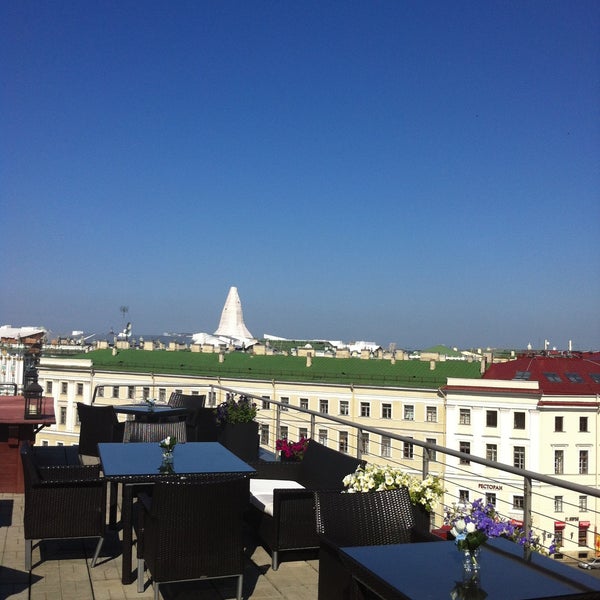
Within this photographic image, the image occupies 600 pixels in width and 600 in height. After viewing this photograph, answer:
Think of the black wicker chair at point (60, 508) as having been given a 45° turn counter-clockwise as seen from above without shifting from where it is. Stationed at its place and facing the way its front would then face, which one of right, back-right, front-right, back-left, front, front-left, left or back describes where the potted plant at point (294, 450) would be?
front

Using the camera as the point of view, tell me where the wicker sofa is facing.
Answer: facing the viewer and to the left of the viewer

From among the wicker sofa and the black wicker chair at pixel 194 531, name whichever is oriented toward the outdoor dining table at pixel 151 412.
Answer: the black wicker chair

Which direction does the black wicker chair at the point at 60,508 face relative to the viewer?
to the viewer's right

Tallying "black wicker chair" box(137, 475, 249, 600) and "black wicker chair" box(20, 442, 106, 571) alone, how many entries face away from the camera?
1

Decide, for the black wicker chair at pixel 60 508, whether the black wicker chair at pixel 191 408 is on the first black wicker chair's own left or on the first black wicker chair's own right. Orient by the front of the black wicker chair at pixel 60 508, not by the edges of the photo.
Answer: on the first black wicker chair's own left

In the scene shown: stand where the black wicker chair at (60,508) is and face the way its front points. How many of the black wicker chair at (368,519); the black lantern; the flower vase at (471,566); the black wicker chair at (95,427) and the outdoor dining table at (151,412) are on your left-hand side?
3

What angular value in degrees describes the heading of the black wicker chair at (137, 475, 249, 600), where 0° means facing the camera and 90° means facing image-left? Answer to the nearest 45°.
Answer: approximately 180°

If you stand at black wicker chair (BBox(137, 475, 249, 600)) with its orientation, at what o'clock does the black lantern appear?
The black lantern is roughly at 11 o'clock from the black wicker chair.

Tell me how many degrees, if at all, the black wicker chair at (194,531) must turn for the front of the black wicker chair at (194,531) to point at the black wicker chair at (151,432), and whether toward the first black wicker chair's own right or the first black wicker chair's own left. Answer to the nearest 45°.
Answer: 0° — it already faces it

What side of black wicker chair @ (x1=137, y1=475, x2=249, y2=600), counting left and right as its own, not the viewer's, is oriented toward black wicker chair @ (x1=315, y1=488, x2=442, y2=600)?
right

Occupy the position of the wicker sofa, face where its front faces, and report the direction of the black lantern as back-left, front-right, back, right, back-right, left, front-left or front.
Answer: right

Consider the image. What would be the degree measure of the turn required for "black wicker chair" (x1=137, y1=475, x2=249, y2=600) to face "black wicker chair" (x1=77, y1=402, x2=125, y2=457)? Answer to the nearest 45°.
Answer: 0° — it already faces it

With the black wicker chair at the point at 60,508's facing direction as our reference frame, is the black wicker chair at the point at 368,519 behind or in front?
in front

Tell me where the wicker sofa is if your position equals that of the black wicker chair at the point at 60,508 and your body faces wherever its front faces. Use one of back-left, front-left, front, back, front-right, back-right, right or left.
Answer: front

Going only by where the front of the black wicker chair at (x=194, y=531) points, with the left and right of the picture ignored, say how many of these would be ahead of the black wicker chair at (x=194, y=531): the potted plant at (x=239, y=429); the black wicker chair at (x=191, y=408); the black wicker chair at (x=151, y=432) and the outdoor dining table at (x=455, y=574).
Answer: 3

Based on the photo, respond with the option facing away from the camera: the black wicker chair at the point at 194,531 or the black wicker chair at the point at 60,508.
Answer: the black wicker chair at the point at 194,531
